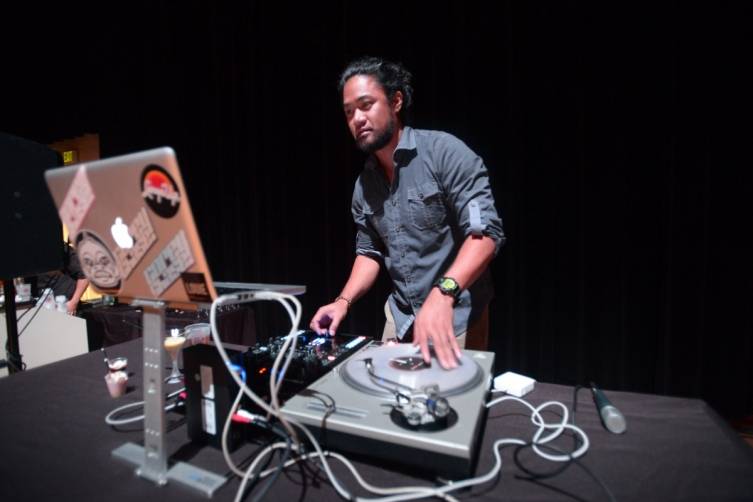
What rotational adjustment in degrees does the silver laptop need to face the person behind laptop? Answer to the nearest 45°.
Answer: approximately 45° to its left

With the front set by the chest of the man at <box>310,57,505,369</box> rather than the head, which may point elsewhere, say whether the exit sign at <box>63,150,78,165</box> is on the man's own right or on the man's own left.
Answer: on the man's own right

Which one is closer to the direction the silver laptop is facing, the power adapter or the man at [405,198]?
the man

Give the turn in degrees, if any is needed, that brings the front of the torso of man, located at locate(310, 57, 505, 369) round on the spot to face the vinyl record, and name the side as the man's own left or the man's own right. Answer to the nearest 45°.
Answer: approximately 45° to the man's own left

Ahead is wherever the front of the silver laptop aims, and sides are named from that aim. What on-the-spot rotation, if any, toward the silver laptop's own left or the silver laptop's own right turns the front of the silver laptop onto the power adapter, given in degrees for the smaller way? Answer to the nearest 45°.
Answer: approximately 45° to the silver laptop's own right

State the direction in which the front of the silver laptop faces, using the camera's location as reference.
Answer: facing away from the viewer and to the right of the viewer

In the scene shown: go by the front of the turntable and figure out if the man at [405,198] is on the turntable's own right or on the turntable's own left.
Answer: on the turntable's own right

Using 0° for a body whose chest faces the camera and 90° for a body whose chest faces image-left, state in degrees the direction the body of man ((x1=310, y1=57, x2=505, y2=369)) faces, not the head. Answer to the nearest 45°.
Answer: approximately 45°
